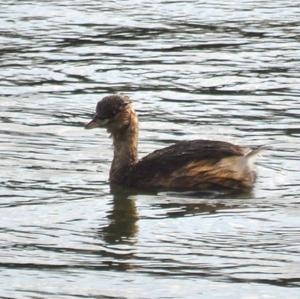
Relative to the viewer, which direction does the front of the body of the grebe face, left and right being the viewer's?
facing to the left of the viewer
